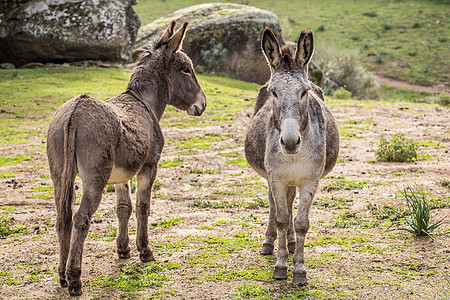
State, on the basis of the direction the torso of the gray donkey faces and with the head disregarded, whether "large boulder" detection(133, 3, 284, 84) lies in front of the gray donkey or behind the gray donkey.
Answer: behind

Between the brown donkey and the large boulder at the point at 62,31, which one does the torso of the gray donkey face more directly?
the brown donkey

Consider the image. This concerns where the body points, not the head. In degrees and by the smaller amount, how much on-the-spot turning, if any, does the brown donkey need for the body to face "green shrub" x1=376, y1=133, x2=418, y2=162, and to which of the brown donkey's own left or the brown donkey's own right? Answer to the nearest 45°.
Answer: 0° — it already faces it

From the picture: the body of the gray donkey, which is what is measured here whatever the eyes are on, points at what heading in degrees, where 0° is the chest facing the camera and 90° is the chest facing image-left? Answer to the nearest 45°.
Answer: approximately 0°

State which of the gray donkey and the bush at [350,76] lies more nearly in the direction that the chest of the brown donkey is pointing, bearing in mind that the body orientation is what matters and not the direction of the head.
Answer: the bush

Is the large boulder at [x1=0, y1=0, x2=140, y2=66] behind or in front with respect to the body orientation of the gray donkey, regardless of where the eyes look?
behind

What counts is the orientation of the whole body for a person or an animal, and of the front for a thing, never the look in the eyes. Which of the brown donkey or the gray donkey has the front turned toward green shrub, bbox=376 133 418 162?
the brown donkey

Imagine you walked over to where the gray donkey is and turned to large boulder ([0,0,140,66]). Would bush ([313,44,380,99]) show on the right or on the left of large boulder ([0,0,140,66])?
right

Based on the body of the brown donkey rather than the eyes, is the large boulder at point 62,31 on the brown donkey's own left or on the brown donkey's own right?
on the brown donkey's own left

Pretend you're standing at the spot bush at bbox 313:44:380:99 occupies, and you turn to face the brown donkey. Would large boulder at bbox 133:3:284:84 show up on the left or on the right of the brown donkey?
right

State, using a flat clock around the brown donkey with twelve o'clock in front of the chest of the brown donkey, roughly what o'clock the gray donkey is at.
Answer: The gray donkey is roughly at 2 o'clock from the brown donkey.

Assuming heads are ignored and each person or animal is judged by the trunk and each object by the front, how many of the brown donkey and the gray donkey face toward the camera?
1

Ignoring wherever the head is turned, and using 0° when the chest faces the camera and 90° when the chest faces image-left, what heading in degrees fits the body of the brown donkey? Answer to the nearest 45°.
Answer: approximately 225°

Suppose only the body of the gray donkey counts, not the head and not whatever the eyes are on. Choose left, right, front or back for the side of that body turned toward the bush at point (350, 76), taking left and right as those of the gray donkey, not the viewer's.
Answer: back
